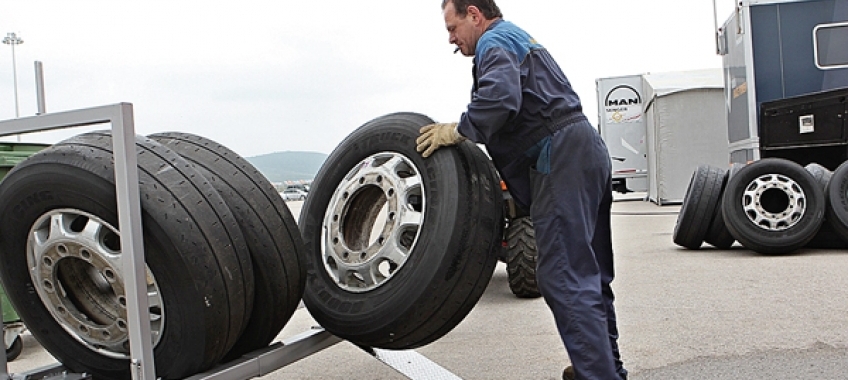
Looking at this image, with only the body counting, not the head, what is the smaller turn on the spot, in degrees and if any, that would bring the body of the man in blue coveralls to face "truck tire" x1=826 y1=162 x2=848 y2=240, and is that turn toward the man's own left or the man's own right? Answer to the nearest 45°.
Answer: approximately 135° to the man's own right

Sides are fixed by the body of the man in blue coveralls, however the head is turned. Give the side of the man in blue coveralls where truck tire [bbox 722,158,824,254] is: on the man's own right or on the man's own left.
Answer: on the man's own right

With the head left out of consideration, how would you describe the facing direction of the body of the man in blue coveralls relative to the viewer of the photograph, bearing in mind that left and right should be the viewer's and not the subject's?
facing to the left of the viewer

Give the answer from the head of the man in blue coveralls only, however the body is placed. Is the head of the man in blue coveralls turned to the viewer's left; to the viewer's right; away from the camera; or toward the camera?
to the viewer's left

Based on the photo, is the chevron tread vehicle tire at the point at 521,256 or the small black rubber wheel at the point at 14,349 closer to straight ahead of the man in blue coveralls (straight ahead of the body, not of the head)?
the small black rubber wheel

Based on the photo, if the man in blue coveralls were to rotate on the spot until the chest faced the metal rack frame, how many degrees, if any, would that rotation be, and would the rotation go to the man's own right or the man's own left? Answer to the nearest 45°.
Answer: approximately 45° to the man's own left
